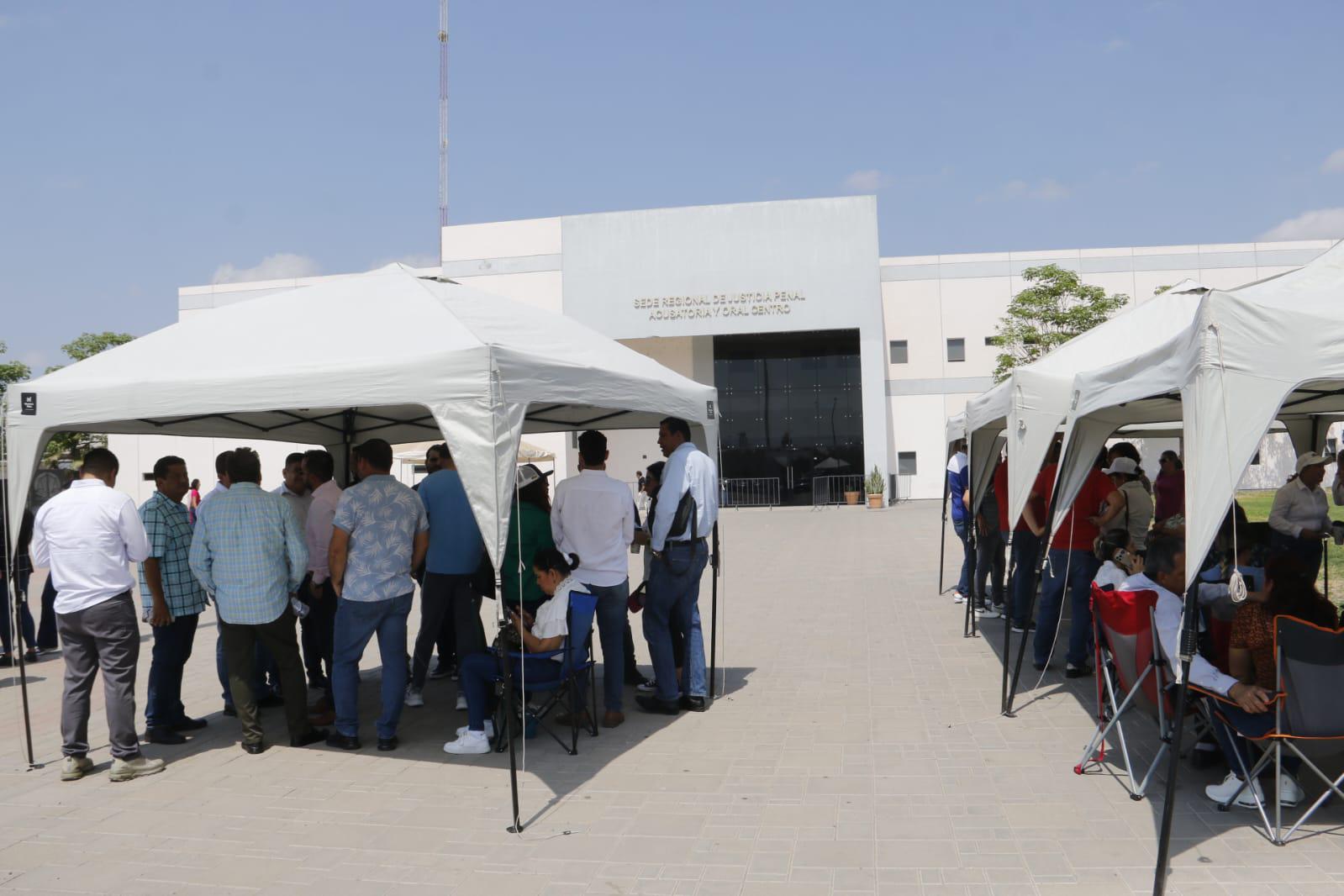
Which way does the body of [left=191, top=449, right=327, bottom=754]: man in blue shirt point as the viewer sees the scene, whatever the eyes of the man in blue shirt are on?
away from the camera

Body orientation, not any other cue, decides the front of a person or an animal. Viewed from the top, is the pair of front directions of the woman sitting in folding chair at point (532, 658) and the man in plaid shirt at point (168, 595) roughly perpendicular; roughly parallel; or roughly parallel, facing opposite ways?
roughly parallel, facing opposite ways

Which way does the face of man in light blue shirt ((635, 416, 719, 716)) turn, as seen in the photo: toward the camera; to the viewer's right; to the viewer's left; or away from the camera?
to the viewer's left

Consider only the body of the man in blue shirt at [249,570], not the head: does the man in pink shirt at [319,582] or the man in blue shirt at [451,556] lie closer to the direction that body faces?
the man in pink shirt

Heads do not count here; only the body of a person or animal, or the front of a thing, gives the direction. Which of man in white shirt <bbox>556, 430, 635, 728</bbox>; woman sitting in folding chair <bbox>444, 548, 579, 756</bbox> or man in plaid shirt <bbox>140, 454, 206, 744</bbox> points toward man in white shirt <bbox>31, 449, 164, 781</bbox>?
the woman sitting in folding chair

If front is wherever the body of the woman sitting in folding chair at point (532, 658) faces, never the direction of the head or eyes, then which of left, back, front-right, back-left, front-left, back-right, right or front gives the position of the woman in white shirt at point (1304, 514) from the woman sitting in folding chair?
back

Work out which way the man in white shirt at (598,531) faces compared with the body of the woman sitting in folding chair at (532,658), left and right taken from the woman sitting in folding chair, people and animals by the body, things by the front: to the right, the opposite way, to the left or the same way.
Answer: to the right

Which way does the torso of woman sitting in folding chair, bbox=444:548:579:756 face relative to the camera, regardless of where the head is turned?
to the viewer's left

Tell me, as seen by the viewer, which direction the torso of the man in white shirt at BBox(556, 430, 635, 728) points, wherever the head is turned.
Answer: away from the camera

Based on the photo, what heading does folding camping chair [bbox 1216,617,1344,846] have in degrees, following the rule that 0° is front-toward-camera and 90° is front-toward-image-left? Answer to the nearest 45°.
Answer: approximately 135°

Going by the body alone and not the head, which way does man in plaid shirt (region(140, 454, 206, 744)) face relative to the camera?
to the viewer's right

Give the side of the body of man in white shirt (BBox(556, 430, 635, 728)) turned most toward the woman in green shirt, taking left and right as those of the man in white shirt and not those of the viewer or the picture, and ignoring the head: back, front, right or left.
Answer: left

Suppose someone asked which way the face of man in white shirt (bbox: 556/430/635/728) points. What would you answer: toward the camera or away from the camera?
away from the camera

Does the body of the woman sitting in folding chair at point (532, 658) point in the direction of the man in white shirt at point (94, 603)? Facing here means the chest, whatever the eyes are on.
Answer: yes

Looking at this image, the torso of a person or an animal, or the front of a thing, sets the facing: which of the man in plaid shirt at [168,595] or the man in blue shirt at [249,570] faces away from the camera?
the man in blue shirt

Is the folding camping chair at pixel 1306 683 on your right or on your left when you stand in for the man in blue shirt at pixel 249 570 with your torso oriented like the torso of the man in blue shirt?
on your right
